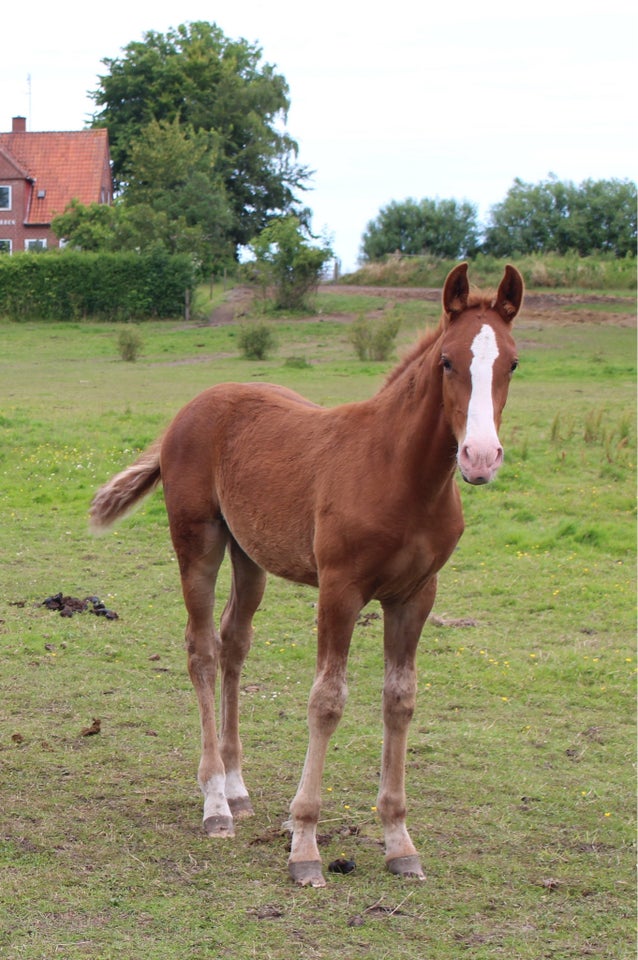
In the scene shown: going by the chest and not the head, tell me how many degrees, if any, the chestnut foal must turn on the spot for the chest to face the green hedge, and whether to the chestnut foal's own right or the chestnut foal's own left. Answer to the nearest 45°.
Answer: approximately 135° to the chestnut foal's own left

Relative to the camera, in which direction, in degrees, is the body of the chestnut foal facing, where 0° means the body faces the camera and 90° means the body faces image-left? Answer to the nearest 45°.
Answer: approximately 315°

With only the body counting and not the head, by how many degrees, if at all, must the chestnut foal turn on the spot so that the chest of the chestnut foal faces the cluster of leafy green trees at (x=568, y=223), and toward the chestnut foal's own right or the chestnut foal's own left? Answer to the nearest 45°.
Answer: approximately 135° to the chestnut foal's own left

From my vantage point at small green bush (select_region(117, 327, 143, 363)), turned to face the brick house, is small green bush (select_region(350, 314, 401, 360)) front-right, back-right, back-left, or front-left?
back-right

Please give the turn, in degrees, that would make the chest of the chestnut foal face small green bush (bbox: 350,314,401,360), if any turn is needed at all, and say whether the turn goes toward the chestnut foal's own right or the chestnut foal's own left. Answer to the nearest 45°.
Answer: approximately 135° to the chestnut foal's own left

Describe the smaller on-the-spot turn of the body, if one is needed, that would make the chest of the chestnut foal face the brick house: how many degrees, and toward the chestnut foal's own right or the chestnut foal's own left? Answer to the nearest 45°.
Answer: approximately 135° to the chestnut foal's own left

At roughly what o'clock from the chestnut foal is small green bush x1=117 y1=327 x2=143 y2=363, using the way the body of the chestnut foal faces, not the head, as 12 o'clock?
The small green bush is roughly at 7 o'clock from the chestnut foal.
